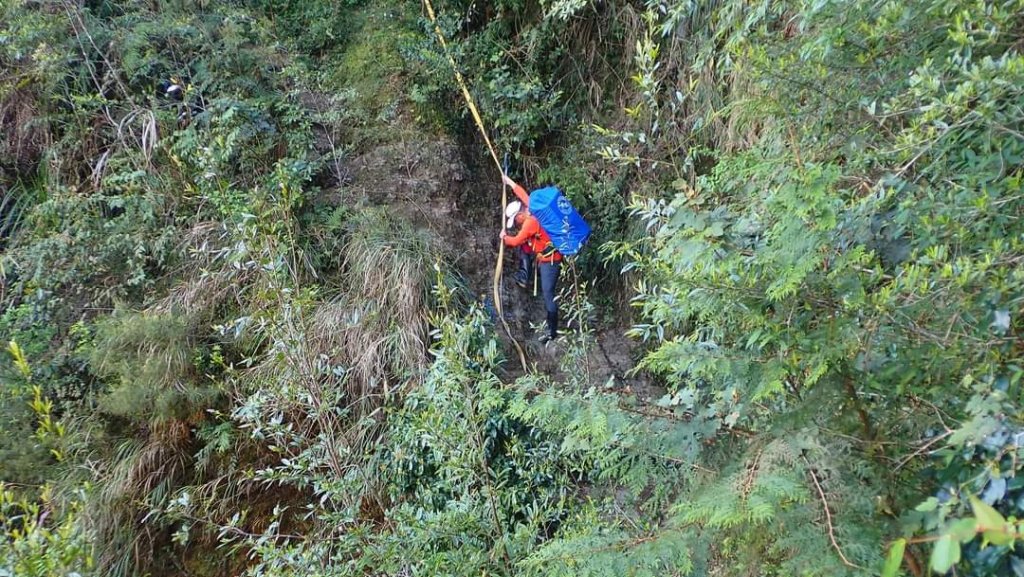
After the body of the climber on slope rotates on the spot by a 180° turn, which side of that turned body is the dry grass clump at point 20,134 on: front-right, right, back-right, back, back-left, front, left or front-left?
back

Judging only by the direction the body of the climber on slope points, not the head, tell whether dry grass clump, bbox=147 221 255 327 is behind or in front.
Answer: in front

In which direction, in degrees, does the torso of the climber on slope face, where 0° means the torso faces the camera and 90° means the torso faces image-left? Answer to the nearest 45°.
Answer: approximately 90°
